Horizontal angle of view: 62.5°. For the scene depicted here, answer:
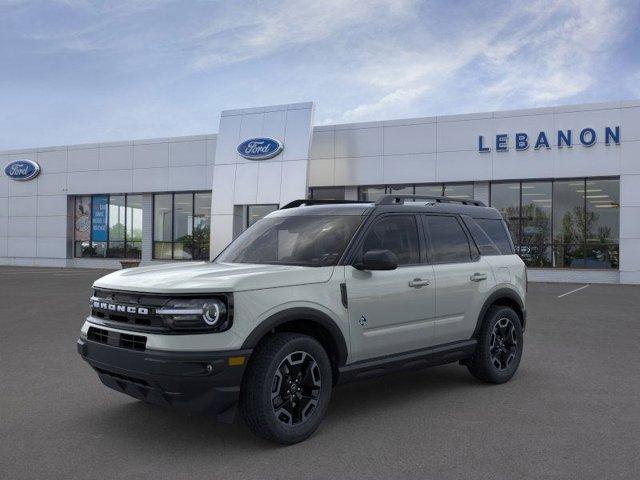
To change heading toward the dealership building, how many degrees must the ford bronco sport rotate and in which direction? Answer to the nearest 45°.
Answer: approximately 135° to its right

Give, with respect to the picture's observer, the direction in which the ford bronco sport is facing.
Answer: facing the viewer and to the left of the viewer

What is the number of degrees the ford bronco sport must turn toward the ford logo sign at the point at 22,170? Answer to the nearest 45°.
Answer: approximately 90° to its right
